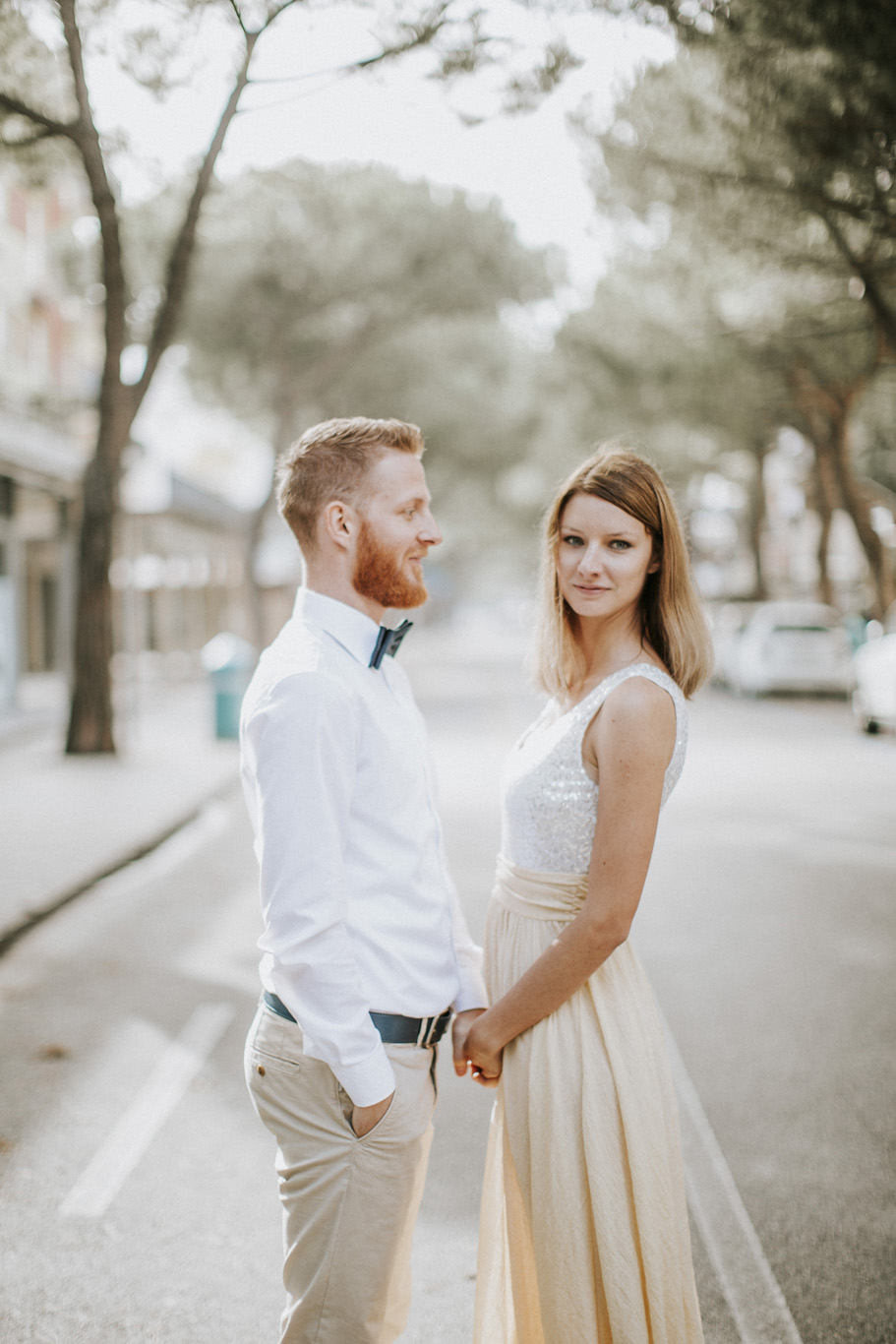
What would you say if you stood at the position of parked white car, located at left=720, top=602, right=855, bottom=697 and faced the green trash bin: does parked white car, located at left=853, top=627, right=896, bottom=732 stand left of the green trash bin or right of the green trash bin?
left

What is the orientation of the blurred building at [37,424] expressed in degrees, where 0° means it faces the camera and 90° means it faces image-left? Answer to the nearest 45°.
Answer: approximately 315°

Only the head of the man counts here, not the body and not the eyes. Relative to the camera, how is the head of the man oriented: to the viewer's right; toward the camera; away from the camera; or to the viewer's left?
to the viewer's right

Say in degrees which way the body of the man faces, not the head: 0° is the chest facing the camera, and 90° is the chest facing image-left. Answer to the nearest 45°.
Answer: approximately 270°

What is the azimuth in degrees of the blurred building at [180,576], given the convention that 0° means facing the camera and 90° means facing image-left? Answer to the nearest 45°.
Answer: approximately 315°

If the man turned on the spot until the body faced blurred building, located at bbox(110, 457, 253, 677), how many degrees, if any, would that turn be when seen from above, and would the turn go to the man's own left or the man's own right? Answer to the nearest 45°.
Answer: approximately 90° to the man's own left

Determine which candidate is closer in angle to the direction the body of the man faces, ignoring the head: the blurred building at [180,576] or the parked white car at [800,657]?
the parked white car

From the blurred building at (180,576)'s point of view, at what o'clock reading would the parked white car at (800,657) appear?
The parked white car is roughly at 12 o'clock from the blurred building.
